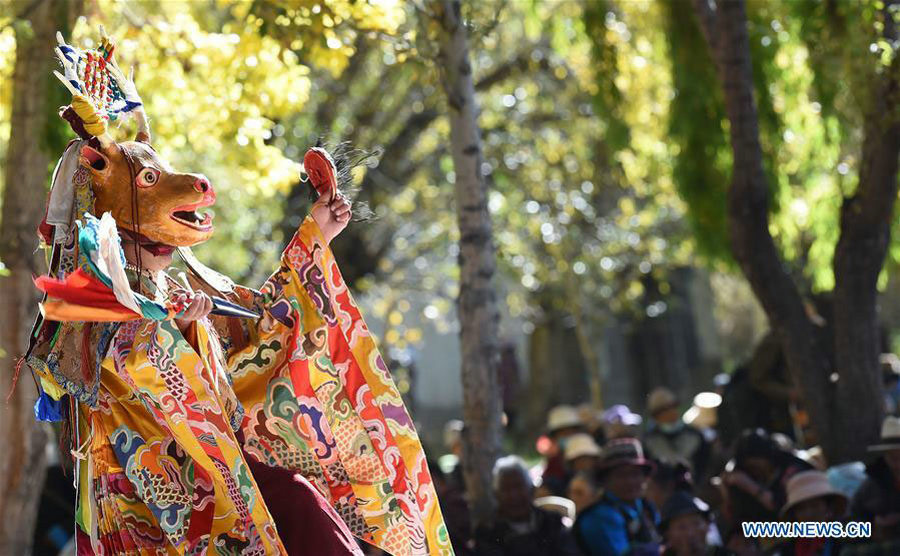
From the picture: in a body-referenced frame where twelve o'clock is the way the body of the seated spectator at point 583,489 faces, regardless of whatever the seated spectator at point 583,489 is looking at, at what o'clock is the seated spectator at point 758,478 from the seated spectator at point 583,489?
the seated spectator at point 758,478 is roughly at 8 o'clock from the seated spectator at point 583,489.

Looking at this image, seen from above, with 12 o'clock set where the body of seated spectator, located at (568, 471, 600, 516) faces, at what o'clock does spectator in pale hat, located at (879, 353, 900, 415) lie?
spectator in pale hat, located at (879, 353, 900, 415) is roughly at 6 o'clock from seated spectator, located at (568, 471, 600, 516).

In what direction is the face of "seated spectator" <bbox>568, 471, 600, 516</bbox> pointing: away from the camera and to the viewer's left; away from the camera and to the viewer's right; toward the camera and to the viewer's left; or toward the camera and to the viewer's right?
toward the camera and to the viewer's left

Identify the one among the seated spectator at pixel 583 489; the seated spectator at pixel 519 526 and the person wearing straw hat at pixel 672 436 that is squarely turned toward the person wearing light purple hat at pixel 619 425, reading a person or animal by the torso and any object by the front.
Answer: the person wearing straw hat at pixel 672 436

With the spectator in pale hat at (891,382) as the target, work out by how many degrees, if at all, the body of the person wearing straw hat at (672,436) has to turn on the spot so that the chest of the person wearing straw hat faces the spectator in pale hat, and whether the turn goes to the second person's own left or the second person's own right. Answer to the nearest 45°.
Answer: approximately 135° to the second person's own left

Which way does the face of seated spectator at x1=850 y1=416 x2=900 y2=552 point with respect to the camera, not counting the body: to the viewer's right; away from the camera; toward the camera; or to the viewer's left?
to the viewer's left

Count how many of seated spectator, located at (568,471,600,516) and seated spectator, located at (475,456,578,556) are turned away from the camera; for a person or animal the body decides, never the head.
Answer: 0

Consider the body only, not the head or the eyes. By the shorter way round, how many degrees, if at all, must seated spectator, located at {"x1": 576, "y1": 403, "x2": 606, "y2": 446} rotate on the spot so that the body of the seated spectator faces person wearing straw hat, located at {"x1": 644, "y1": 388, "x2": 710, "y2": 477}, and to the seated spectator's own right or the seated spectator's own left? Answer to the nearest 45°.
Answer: approximately 90° to the seated spectator's own left

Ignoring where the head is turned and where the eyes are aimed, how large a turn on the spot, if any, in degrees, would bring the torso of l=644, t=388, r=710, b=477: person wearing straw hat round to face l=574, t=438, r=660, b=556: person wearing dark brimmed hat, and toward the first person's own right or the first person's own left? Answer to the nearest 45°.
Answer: approximately 45° to the first person's own left

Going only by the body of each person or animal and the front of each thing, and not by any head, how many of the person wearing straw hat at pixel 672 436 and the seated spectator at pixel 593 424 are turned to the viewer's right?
0

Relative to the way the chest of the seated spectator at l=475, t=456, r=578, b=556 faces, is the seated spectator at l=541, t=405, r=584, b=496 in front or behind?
behind
